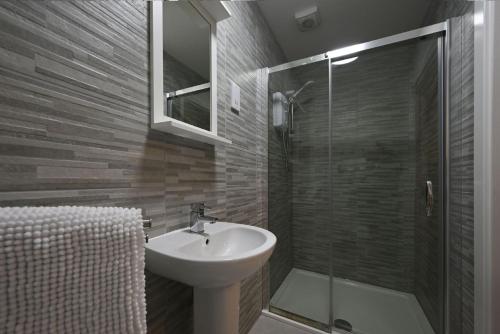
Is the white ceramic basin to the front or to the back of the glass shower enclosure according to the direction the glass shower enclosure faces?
to the front

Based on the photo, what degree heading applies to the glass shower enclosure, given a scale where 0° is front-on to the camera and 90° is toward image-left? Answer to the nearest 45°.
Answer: approximately 45°

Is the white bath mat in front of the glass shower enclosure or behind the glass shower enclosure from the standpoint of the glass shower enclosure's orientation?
in front

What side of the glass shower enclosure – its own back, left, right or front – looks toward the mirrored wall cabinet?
front
